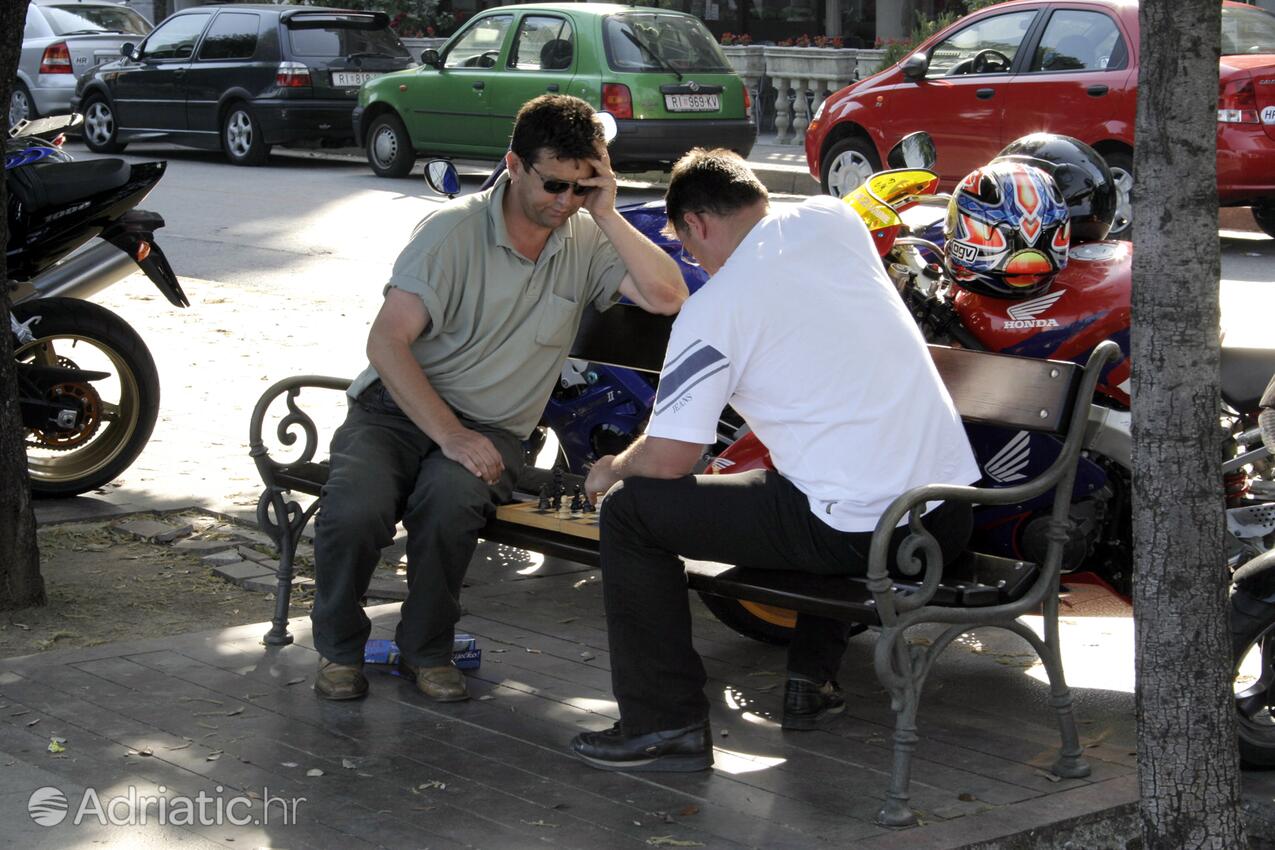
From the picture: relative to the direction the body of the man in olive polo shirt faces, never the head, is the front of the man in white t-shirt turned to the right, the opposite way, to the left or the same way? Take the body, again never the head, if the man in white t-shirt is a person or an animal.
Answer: the opposite way

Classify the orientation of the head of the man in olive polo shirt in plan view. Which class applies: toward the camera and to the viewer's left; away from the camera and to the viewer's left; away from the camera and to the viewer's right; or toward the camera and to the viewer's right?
toward the camera and to the viewer's right

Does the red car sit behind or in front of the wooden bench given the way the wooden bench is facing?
behind

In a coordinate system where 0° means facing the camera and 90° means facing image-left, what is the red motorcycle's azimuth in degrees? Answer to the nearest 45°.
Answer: approximately 135°

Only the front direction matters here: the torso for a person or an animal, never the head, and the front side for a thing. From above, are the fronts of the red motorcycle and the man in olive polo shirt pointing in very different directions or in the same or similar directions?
very different directions

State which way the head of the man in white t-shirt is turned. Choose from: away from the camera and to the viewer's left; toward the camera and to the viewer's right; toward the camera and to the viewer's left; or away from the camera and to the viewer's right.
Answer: away from the camera and to the viewer's left

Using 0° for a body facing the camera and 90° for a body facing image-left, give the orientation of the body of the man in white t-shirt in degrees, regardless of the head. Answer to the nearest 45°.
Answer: approximately 135°

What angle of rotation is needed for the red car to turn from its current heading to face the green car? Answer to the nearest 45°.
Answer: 0° — it already faces it

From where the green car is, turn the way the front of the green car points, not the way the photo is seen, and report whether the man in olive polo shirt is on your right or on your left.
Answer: on your left
